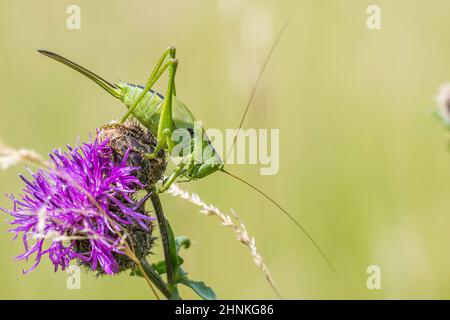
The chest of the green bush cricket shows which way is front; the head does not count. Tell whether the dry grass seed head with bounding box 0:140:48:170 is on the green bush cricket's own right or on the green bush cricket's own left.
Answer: on the green bush cricket's own right

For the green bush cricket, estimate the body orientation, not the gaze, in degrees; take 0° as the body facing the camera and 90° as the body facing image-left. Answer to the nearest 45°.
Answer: approximately 270°
